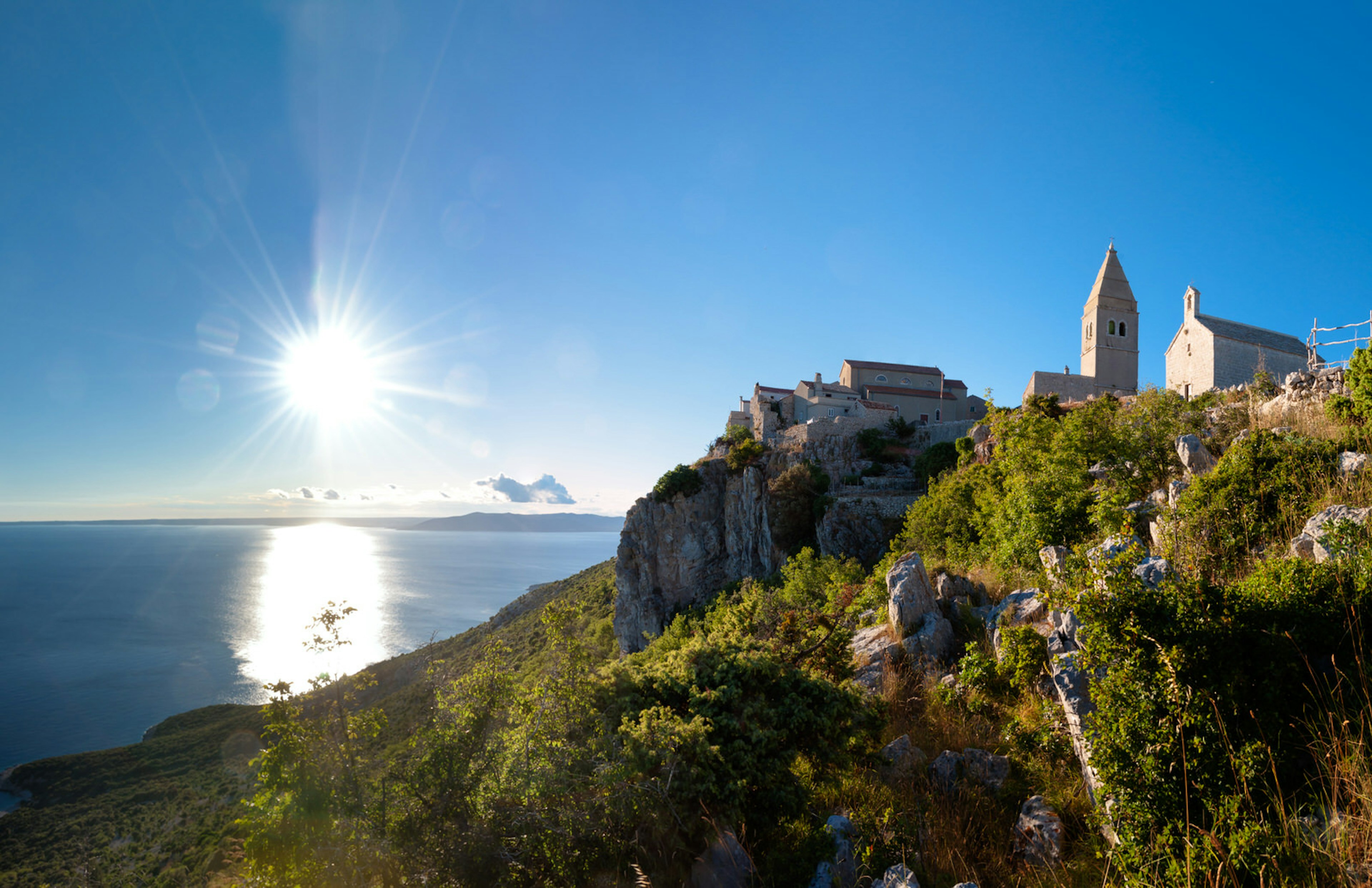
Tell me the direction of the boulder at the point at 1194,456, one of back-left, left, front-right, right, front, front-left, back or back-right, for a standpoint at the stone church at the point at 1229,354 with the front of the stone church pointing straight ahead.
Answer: front-left

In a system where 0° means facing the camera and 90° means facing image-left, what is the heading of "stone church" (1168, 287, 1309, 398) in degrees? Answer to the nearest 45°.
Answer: approximately 45°

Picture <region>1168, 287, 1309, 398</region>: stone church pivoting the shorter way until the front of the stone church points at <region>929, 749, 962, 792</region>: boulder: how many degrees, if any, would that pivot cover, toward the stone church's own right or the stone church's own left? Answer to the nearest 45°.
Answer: approximately 45° to the stone church's own left

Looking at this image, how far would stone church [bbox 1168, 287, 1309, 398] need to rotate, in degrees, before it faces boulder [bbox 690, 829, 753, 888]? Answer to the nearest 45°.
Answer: approximately 45° to its left

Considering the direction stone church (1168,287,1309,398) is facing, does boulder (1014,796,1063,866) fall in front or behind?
in front

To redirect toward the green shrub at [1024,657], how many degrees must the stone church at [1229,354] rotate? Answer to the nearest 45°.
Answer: approximately 45° to its left

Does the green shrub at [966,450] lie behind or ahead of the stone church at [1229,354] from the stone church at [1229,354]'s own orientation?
ahead
